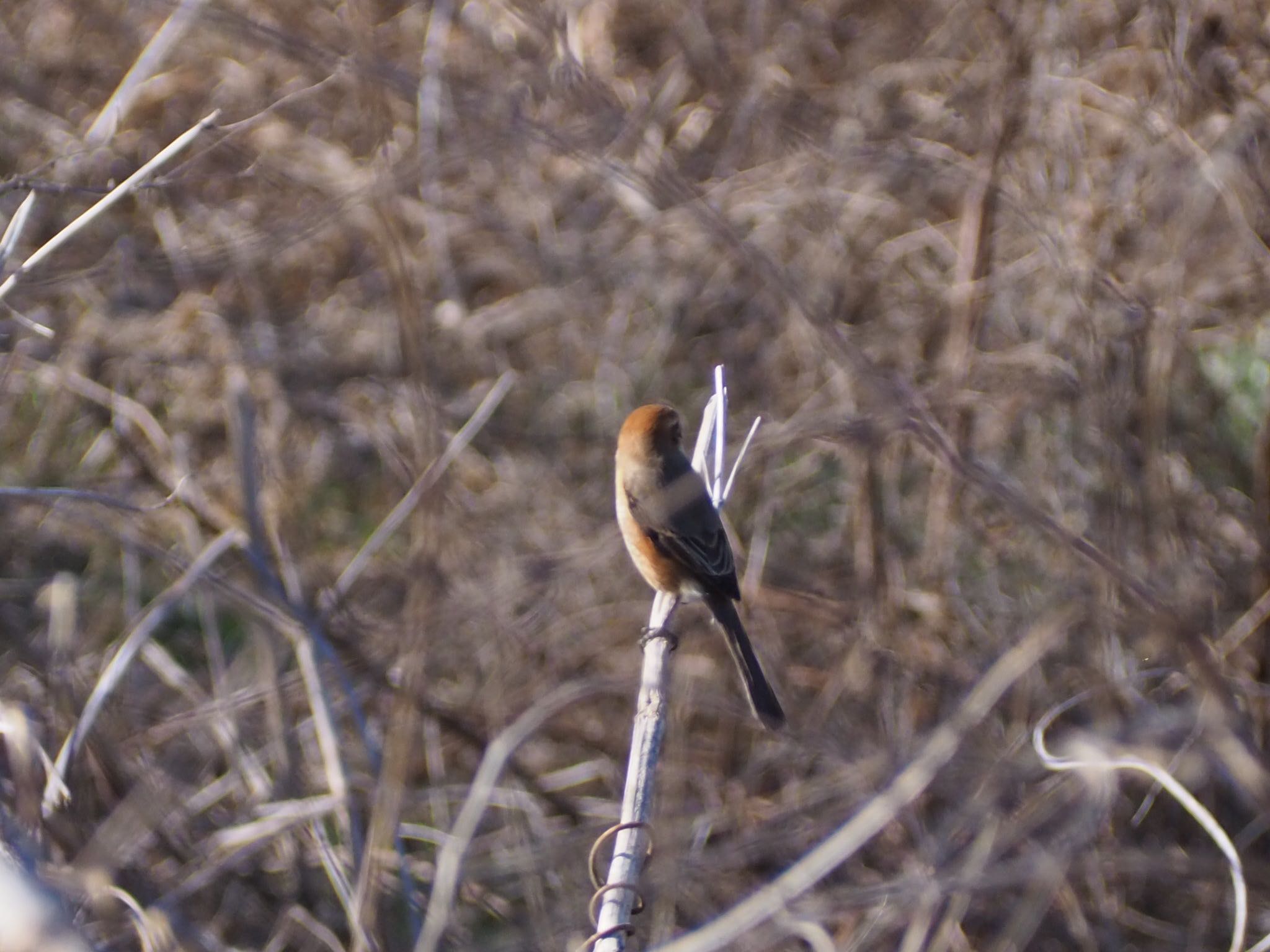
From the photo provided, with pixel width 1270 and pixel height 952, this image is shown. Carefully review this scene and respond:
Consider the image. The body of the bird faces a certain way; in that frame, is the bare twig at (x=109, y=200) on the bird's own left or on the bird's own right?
on the bird's own left

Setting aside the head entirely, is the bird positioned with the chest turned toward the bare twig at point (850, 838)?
no

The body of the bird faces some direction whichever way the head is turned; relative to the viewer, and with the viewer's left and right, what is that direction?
facing away from the viewer and to the left of the viewer

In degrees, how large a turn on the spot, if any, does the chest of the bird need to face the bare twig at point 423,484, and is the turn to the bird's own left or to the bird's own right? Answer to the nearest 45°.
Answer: approximately 90° to the bird's own left

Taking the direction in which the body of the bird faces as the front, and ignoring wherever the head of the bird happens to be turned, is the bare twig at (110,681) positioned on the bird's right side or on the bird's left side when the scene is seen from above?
on the bird's left side

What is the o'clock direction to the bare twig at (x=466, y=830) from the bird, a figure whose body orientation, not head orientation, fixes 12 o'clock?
The bare twig is roughly at 8 o'clock from the bird.
